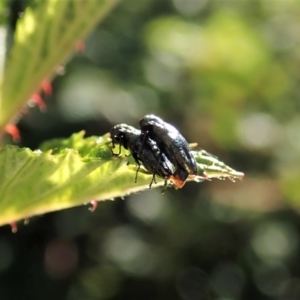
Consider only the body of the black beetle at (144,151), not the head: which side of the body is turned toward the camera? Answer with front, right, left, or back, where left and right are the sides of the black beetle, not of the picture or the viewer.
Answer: left
